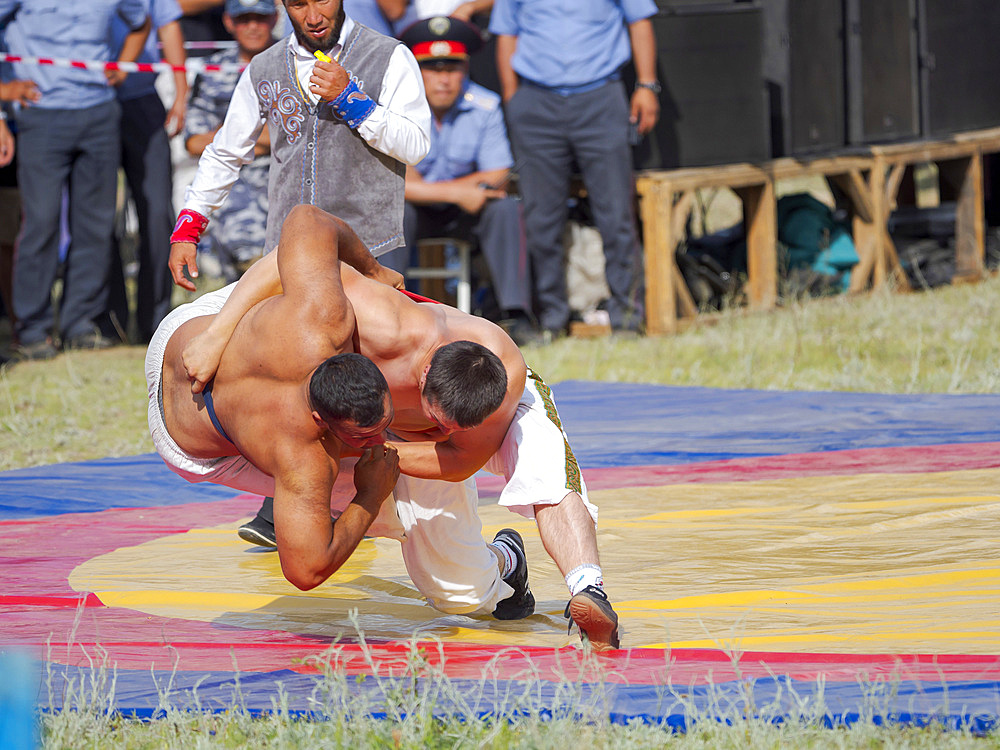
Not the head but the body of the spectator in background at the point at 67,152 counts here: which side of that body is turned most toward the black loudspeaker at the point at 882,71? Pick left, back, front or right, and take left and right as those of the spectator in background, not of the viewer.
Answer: left

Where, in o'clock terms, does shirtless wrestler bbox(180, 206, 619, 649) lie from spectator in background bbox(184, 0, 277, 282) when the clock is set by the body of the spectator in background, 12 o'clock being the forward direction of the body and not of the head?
The shirtless wrestler is roughly at 12 o'clock from the spectator in background.

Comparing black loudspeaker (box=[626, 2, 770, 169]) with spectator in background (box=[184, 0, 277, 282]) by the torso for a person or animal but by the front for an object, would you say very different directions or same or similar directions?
same or similar directions

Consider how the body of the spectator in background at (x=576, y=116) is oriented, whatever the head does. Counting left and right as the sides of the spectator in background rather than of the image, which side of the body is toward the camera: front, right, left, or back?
front

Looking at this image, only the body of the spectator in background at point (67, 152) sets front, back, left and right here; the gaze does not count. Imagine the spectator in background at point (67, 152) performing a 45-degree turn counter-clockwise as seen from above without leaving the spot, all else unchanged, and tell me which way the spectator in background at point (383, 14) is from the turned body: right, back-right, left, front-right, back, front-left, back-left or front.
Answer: front-left

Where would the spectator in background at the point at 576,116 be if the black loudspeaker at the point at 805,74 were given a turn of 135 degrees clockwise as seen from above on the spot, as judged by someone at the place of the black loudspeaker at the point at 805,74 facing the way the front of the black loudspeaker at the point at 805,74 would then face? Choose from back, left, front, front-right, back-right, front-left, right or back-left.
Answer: front-left

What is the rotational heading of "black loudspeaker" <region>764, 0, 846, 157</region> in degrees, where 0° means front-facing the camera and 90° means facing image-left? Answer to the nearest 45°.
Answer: approximately 315°

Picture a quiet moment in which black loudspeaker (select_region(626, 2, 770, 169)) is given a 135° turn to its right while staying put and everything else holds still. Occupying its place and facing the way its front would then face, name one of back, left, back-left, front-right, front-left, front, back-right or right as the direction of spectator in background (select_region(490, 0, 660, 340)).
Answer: left

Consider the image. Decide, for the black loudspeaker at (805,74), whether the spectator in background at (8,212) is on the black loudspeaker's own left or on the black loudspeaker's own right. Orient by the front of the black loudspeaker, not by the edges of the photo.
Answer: on the black loudspeaker's own right

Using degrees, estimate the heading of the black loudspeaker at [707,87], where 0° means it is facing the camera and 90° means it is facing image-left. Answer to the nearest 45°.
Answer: approximately 0°

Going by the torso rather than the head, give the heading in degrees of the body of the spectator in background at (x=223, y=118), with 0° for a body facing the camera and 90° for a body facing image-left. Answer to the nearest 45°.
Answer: approximately 0°

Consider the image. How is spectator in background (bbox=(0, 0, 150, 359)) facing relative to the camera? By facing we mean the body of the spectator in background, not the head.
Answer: toward the camera
